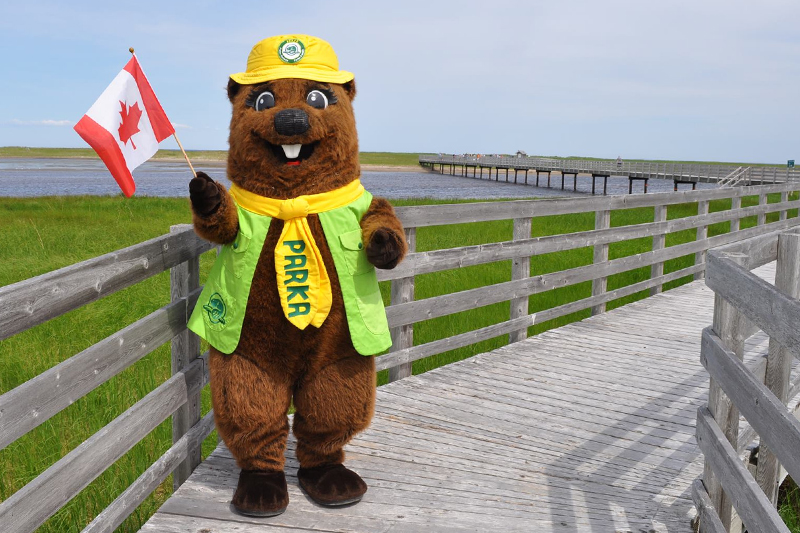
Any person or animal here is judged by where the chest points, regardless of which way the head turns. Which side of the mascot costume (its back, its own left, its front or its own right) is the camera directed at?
front

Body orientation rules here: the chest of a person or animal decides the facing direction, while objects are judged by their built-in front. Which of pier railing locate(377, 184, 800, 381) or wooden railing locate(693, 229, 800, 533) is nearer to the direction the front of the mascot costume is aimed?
the wooden railing

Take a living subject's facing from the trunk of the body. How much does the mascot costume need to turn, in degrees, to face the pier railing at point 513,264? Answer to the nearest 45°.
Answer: approximately 135° to its left

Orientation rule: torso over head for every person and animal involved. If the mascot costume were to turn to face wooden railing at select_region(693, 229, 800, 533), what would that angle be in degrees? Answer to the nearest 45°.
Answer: approximately 90° to its left

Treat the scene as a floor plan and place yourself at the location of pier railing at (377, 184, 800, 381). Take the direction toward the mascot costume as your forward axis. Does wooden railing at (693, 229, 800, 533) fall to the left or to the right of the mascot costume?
left
